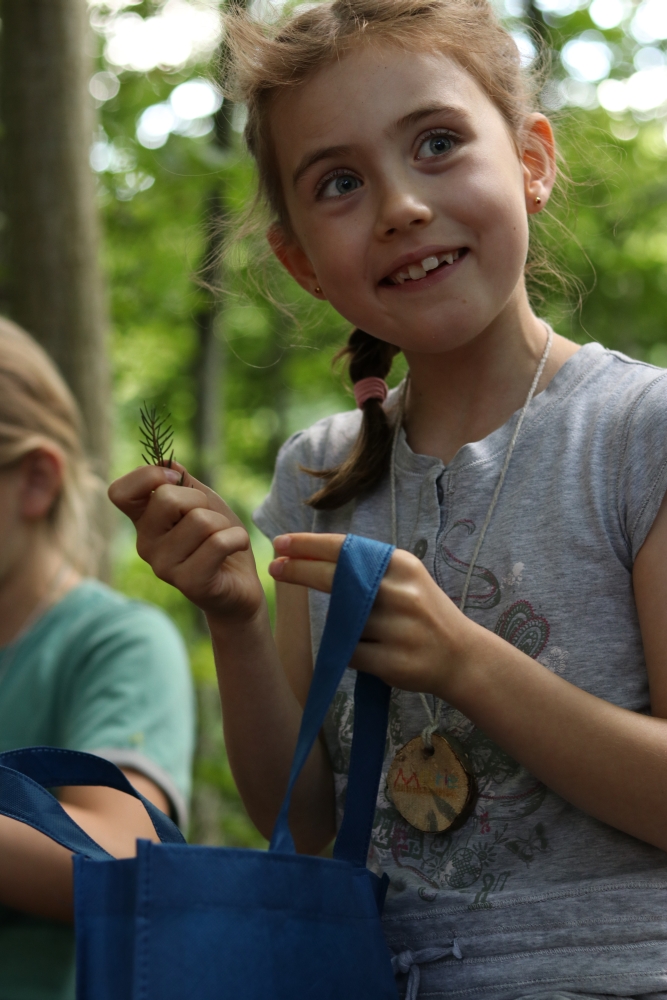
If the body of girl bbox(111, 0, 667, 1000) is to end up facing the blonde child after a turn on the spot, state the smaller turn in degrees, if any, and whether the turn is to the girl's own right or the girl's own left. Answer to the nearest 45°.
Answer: approximately 90° to the girl's own right

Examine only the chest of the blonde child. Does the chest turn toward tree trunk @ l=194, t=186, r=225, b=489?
no

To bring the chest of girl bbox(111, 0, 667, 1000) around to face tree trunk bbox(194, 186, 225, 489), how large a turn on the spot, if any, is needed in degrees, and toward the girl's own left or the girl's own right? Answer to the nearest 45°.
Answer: approximately 135° to the girl's own right

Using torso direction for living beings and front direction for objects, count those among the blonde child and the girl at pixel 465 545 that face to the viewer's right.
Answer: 0

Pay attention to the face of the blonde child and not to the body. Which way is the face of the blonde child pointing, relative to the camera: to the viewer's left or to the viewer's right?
to the viewer's left

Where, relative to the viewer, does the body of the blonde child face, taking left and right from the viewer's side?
facing the viewer and to the left of the viewer

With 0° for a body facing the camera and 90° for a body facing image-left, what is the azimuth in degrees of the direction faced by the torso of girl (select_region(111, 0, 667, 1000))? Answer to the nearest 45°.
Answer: approximately 45°

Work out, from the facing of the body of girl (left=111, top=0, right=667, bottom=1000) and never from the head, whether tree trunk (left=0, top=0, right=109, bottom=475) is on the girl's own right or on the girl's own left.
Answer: on the girl's own right

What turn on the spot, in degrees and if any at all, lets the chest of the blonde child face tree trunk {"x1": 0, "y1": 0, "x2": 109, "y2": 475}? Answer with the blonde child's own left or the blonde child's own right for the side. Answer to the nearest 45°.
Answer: approximately 135° to the blonde child's own right
